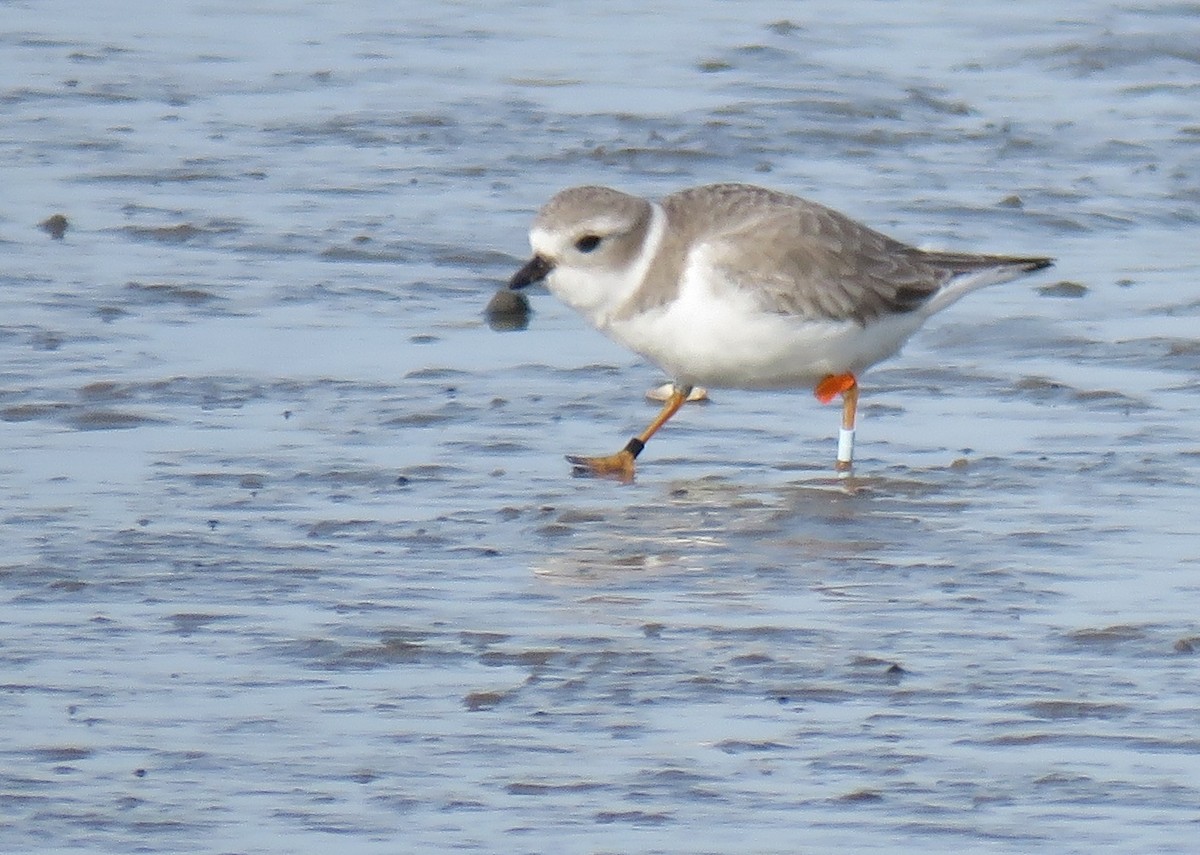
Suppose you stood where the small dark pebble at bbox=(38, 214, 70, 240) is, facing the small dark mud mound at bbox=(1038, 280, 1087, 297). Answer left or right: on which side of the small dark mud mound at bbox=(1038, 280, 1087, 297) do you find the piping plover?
right

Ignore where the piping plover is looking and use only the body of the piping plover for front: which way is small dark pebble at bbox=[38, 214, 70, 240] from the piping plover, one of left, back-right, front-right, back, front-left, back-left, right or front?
front-right

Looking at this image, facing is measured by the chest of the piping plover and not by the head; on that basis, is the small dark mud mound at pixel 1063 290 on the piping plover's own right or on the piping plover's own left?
on the piping plover's own right

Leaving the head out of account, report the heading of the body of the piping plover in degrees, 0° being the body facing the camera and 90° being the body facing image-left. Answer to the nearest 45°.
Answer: approximately 90°
